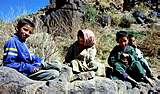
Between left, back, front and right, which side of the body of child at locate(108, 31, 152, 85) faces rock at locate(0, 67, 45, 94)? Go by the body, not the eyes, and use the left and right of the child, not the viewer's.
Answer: right

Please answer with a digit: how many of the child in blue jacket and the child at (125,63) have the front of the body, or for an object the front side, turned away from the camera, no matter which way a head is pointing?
0

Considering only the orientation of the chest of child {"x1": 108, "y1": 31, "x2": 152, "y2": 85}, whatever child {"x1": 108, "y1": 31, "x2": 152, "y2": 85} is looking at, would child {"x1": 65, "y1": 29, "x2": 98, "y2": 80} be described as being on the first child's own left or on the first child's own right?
on the first child's own right

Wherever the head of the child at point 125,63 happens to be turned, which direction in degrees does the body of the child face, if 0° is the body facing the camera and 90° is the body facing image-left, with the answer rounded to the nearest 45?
approximately 315°

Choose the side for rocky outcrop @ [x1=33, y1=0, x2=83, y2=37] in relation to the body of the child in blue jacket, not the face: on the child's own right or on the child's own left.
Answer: on the child's own left

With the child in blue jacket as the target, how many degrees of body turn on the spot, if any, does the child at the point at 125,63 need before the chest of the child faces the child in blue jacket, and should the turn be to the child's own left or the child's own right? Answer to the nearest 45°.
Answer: approximately 90° to the child's own right

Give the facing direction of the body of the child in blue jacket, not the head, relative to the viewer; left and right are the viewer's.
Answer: facing the viewer and to the right of the viewer

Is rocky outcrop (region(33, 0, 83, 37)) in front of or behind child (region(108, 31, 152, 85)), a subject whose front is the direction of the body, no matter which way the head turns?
behind
